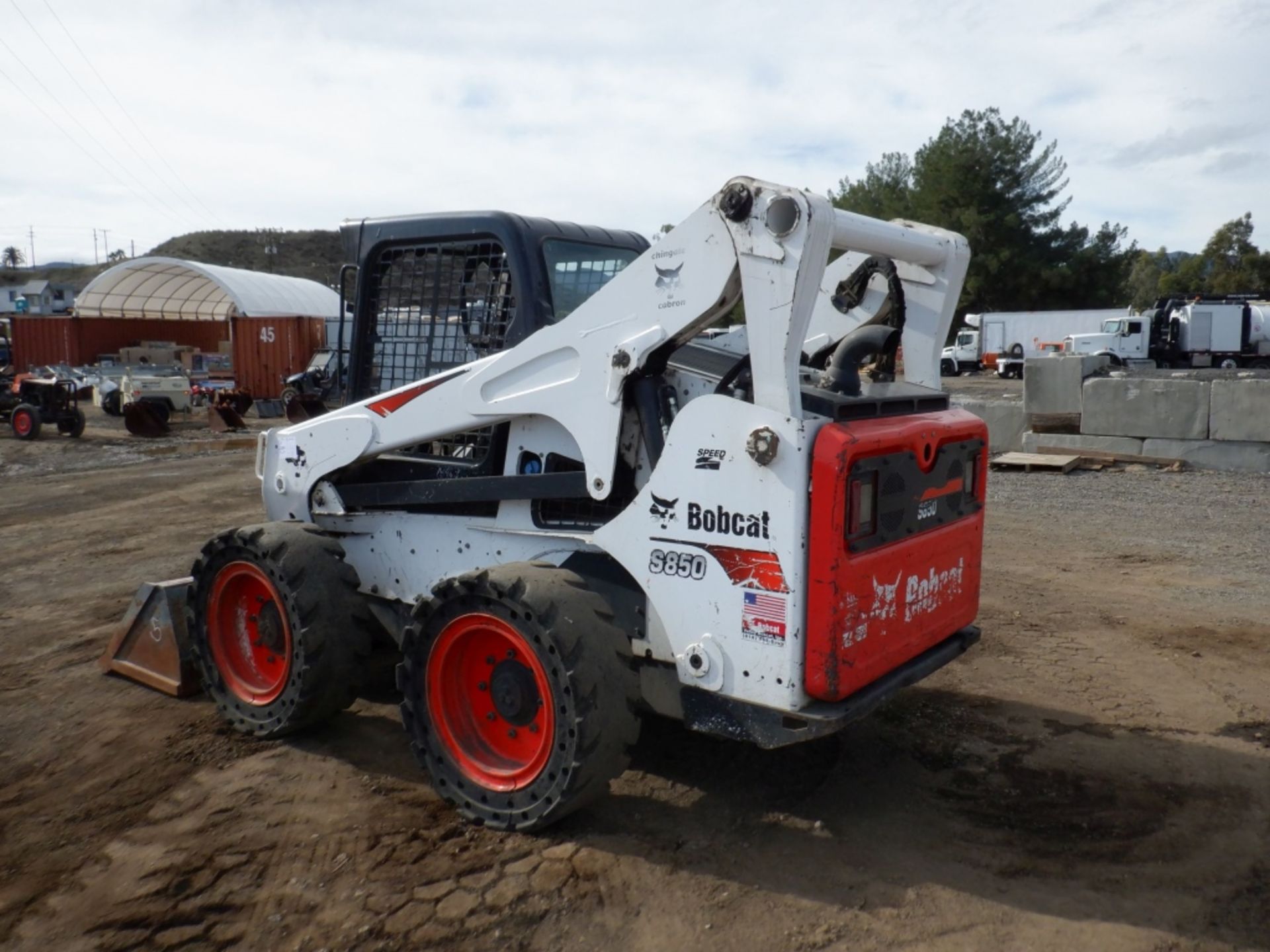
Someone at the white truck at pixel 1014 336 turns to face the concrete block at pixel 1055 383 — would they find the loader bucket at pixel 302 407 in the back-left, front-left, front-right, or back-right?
front-right

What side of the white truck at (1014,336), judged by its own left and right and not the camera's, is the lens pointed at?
left

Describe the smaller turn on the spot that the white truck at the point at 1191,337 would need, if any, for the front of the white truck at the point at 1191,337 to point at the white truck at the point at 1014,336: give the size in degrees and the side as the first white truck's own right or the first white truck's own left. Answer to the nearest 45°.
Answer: approximately 45° to the first white truck's own right

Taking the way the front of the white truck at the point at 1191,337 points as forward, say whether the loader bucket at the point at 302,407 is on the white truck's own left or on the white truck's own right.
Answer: on the white truck's own left

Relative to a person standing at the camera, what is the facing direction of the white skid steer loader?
facing away from the viewer and to the left of the viewer

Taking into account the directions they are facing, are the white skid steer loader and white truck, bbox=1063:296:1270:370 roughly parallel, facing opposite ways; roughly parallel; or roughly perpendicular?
roughly parallel

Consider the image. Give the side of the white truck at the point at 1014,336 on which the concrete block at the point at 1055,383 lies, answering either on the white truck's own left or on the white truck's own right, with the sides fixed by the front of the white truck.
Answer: on the white truck's own left

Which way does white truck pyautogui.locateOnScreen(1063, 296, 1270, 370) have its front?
to the viewer's left

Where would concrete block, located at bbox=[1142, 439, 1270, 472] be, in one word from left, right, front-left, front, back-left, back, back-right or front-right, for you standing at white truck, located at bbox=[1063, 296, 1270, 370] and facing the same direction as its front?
left

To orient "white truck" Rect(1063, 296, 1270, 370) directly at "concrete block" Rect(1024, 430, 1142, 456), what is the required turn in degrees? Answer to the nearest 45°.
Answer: approximately 90° to its left

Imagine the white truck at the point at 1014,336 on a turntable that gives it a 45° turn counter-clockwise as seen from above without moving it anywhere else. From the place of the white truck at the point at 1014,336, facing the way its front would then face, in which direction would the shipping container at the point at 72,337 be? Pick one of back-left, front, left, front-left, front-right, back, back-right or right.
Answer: front

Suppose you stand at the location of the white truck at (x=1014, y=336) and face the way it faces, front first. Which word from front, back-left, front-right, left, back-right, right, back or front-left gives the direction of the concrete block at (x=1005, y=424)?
left

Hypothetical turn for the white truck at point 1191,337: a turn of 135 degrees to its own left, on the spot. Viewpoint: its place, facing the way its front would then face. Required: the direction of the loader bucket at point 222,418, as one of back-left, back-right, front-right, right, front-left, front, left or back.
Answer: right
